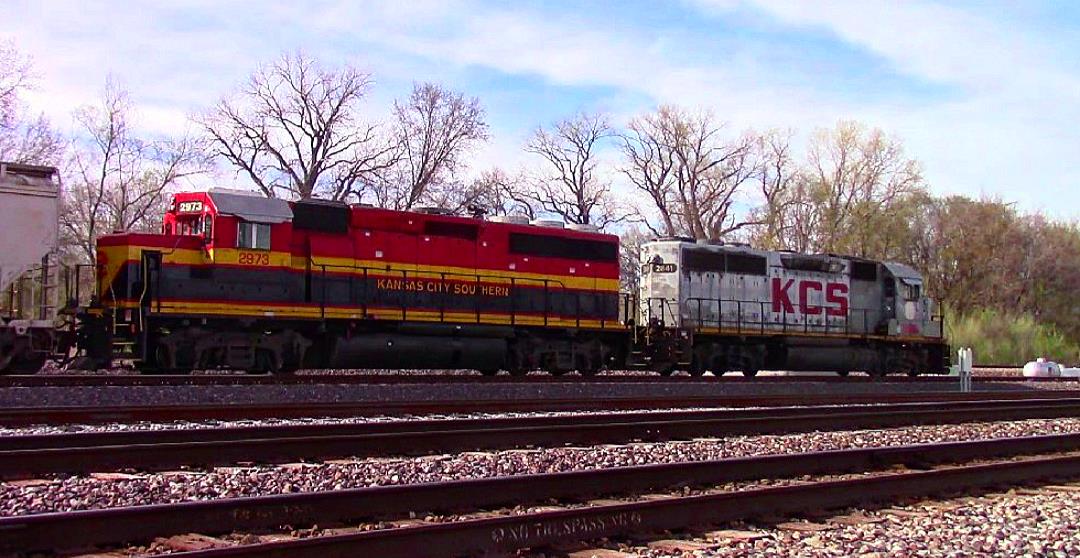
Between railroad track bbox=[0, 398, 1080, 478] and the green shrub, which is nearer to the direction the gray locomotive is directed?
the green shrub

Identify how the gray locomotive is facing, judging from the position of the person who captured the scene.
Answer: facing away from the viewer and to the right of the viewer

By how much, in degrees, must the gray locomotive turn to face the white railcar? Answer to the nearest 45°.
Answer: approximately 180°

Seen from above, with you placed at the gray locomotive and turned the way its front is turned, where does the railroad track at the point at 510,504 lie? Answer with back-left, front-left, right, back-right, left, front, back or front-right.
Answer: back-right

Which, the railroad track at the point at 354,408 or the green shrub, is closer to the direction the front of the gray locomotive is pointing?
the green shrub

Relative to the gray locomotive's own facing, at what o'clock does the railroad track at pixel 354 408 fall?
The railroad track is roughly at 5 o'clock from the gray locomotive.

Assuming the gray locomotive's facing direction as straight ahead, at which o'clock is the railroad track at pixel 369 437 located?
The railroad track is roughly at 5 o'clock from the gray locomotive.

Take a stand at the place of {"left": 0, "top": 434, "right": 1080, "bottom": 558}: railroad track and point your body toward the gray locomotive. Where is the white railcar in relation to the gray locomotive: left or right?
left
